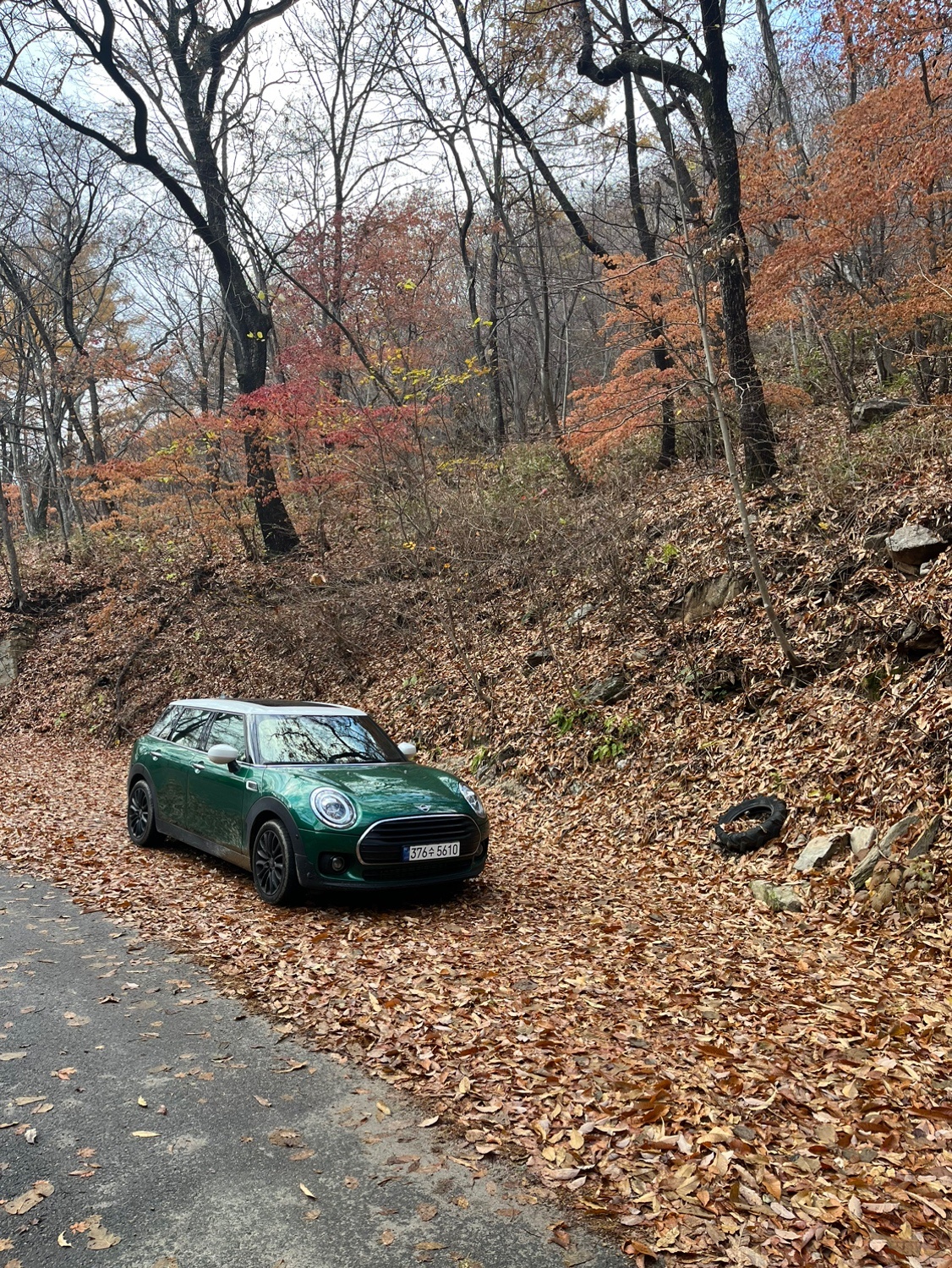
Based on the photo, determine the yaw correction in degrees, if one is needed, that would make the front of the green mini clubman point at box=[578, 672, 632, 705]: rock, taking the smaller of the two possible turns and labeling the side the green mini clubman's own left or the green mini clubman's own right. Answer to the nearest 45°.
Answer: approximately 90° to the green mini clubman's own left

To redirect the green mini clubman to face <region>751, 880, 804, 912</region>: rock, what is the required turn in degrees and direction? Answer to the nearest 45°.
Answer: approximately 45° to its left

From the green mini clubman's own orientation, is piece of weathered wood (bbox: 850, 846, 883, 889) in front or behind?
in front

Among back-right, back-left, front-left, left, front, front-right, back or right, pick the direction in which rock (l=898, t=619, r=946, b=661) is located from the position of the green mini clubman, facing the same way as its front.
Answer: front-left

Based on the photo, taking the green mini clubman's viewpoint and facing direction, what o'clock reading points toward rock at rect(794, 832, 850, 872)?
The rock is roughly at 11 o'clock from the green mini clubman.

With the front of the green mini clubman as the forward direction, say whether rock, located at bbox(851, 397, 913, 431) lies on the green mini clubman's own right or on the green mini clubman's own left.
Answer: on the green mini clubman's own left

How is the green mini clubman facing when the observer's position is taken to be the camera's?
facing the viewer and to the right of the viewer

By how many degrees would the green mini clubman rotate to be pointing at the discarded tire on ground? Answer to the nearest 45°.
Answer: approximately 45° to its left

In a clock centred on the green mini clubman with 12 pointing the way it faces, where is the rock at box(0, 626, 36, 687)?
The rock is roughly at 7 o'clock from the green mini clubman.

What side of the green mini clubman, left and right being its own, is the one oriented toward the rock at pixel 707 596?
left
